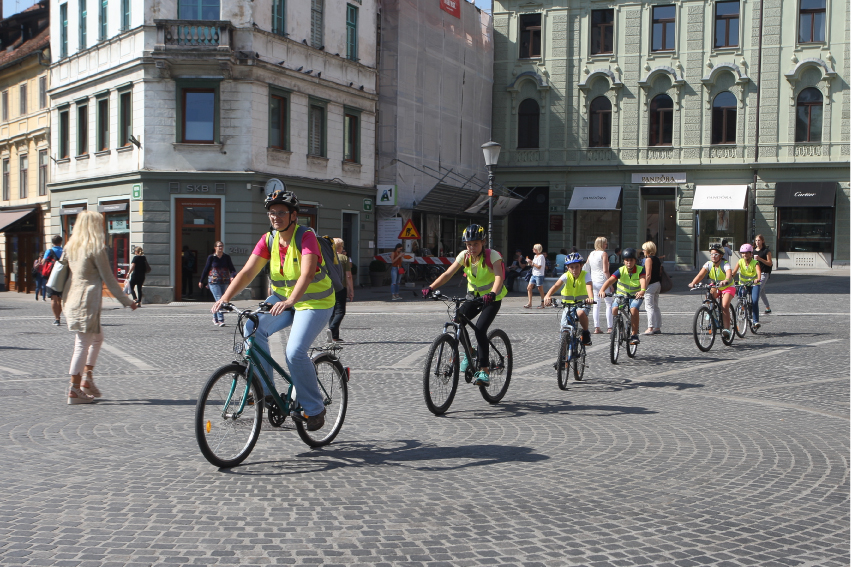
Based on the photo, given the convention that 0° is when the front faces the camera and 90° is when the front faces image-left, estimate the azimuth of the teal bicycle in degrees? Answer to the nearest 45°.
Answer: approximately 45°

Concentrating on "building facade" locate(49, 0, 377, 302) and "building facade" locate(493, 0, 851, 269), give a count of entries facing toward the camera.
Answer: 2

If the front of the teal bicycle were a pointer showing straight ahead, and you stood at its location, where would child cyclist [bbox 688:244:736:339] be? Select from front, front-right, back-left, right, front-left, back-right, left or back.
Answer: back

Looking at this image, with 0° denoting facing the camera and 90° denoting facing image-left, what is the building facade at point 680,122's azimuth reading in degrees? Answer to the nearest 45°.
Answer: approximately 0°

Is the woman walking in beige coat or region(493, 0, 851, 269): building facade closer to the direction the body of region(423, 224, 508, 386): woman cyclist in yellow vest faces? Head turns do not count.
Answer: the woman walking in beige coat

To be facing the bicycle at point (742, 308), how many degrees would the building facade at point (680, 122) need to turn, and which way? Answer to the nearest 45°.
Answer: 0° — it already faces it

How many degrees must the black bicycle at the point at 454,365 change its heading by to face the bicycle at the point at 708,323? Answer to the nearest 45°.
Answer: approximately 180°

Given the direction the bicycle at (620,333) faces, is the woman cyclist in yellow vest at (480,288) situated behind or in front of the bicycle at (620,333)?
in front

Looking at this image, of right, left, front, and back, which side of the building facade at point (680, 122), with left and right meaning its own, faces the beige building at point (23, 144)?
right

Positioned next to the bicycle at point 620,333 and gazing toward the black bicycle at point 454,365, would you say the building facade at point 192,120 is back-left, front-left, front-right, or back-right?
back-right

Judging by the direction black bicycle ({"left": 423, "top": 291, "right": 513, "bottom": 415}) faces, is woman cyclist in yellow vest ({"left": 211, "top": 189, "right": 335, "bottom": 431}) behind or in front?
in front

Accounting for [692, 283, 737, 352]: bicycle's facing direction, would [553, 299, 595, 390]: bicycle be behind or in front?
in front
